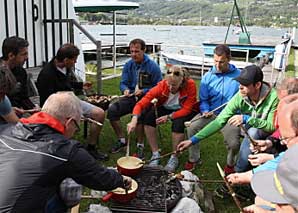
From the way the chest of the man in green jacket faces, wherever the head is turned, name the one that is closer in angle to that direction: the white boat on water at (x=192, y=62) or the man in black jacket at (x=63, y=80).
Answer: the man in black jacket

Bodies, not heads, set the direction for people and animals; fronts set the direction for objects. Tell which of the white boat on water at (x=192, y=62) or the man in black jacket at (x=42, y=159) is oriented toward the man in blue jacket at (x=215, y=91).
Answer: the man in black jacket

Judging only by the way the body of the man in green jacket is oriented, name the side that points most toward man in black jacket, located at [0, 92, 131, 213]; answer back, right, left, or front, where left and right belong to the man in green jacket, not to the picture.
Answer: front

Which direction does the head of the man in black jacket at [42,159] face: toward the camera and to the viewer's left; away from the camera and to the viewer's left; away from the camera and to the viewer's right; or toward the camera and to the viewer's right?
away from the camera and to the viewer's right

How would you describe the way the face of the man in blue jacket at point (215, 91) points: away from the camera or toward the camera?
toward the camera

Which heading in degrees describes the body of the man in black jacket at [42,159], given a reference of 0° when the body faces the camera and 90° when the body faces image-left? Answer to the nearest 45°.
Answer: approximately 225°

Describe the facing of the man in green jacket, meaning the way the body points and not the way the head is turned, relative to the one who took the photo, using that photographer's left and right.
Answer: facing the viewer and to the left of the viewer

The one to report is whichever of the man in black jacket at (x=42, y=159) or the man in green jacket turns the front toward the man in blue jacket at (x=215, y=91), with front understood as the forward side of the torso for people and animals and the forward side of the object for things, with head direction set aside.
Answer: the man in black jacket

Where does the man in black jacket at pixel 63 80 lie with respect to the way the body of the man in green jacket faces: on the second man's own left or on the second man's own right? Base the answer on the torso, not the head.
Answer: on the second man's own right
